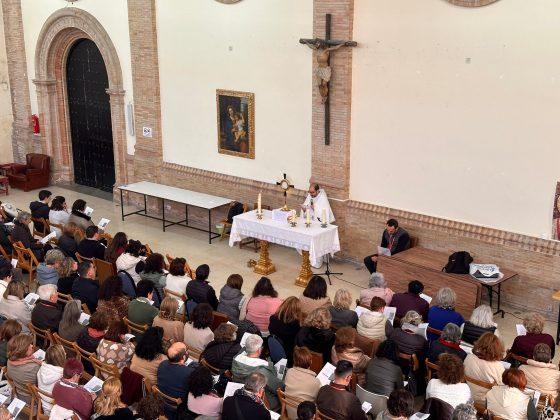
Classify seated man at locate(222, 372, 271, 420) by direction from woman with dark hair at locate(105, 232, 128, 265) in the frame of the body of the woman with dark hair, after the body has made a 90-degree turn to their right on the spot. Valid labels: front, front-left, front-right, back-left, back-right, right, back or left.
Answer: front-right

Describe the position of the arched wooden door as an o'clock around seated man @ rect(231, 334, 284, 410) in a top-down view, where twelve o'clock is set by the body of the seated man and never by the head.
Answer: The arched wooden door is roughly at 10 o'clock from the seated man.

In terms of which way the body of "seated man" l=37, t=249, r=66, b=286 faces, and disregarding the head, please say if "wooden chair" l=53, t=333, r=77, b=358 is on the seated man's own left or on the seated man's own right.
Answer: on the seated man's own right

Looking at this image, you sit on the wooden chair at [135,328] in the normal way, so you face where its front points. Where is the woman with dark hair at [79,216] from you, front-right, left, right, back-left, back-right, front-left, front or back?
front-left

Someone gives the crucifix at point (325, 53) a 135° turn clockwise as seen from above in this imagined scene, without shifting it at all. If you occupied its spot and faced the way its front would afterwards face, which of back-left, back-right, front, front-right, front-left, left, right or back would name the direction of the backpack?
back-right

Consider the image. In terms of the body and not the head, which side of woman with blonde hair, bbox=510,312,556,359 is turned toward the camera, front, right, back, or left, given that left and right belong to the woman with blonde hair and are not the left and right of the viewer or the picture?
back

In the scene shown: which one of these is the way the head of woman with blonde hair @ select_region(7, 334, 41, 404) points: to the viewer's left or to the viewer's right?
to the viewer's right

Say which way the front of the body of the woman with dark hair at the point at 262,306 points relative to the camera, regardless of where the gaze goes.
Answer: away from the camera

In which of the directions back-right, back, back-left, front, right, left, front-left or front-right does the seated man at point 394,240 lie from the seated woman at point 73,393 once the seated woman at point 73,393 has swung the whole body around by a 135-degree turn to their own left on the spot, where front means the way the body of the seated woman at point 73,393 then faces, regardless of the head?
back-right

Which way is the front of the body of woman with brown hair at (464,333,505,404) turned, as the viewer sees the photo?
away from the camera

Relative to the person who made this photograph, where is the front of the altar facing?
facing the viewer and to the left of the viewer

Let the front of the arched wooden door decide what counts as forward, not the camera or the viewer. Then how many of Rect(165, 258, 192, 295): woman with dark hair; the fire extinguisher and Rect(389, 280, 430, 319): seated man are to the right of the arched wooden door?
1

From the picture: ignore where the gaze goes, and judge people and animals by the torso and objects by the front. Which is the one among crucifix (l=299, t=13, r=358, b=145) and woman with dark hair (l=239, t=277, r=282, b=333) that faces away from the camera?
the woman with dark hair

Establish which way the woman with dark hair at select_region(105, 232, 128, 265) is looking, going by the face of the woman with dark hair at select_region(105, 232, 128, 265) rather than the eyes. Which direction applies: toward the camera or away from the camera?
away from the camera

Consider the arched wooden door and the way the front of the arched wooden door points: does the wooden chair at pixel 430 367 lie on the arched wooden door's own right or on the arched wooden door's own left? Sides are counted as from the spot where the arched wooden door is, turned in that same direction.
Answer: on the arched wooden door's own left

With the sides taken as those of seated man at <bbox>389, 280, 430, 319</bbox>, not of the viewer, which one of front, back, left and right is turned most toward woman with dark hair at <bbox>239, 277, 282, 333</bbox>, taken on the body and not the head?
left

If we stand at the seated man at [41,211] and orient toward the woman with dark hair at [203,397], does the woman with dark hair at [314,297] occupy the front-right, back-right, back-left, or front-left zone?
front-left

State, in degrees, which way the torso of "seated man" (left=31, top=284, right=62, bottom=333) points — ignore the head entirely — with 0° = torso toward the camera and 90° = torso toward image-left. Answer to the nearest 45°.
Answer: approximately 225°

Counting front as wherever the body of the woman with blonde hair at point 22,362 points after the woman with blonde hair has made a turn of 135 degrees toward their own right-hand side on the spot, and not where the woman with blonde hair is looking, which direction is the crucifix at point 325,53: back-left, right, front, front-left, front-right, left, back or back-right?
back-left

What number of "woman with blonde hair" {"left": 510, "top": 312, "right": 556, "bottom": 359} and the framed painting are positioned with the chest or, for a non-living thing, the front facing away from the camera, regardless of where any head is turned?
1

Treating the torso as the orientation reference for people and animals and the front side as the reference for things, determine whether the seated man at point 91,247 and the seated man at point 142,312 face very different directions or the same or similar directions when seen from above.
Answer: same or similar directions
